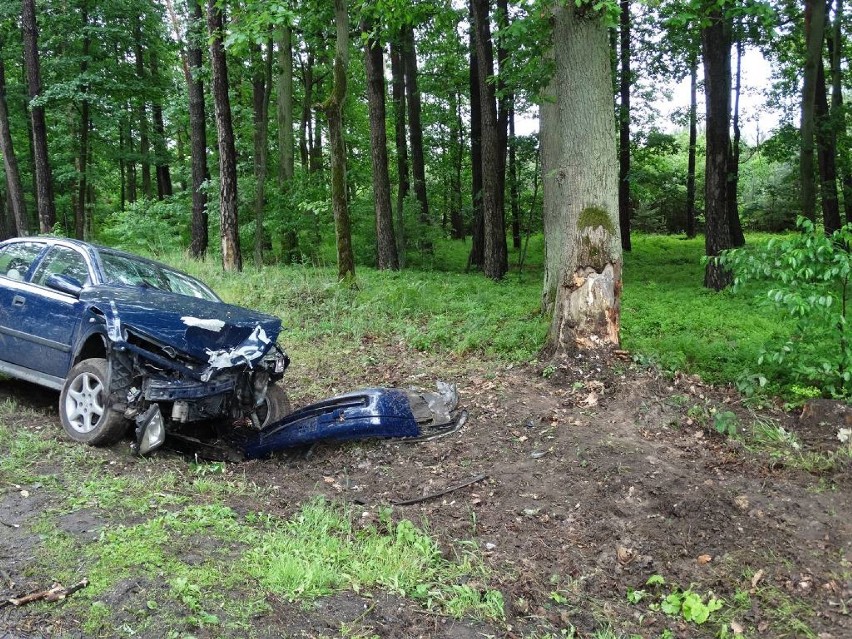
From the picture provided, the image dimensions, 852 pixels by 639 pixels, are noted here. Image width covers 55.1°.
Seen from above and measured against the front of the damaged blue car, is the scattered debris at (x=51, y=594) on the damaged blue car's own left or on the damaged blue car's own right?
on the damaged blue car's own right

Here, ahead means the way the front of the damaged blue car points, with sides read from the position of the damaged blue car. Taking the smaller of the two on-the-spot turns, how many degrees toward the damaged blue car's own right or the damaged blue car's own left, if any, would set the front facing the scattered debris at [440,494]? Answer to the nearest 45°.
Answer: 0° — it already faces it

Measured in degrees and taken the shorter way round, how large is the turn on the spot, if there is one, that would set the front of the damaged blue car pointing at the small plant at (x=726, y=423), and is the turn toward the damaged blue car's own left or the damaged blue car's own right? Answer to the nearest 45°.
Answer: approximately 45° to the damaged blue car's own left

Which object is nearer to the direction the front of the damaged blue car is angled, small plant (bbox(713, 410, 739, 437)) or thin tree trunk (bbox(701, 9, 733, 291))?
the small plant

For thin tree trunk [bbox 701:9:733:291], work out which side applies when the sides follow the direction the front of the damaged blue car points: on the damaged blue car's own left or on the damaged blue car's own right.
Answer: on the damaged blue car's own left

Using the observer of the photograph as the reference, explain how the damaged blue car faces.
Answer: facing the viewer and to the right of the viewer

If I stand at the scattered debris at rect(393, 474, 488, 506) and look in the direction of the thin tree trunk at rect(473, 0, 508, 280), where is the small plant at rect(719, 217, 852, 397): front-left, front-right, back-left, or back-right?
front-right

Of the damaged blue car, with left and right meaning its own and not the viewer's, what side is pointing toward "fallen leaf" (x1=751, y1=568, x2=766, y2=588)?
front

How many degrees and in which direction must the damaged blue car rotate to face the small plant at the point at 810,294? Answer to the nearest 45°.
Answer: approximately 45° to its left

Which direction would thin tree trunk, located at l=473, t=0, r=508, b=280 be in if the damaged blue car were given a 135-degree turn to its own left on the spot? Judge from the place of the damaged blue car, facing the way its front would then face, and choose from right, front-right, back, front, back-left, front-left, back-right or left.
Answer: front-right

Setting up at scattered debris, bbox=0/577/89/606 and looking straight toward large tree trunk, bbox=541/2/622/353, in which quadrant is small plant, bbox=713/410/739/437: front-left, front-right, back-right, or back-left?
front-right

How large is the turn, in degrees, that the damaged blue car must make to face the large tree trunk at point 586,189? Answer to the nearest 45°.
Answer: approximately 45° to its left

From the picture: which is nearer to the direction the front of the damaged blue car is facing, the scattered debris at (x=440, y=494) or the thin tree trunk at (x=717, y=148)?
the scattered debris

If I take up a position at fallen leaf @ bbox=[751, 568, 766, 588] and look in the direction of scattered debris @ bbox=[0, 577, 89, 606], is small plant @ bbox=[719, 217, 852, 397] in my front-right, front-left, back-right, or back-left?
back-right

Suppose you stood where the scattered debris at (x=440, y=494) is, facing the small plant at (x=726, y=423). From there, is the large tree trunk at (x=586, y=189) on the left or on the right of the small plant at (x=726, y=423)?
left
